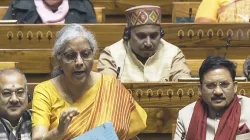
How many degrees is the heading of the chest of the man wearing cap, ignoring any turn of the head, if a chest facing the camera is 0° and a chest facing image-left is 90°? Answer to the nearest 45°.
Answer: approximately 0°
